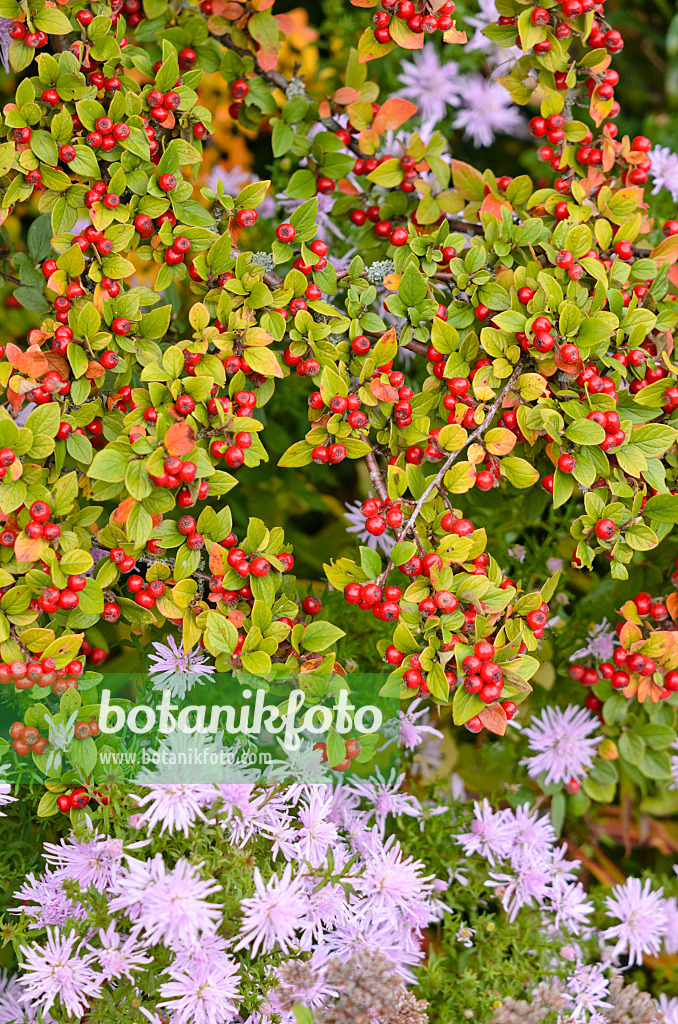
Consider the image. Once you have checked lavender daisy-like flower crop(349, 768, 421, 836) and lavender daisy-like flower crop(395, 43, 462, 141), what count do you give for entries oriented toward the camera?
2

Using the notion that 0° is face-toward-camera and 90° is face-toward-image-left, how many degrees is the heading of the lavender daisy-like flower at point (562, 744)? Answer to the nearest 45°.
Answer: approximately 0°

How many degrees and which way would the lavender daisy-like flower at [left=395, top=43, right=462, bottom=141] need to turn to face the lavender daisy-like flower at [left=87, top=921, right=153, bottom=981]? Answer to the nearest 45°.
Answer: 0° — it already faces it

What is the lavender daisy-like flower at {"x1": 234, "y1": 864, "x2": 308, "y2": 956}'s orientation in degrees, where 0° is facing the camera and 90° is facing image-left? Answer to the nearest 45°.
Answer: approximately 0°
